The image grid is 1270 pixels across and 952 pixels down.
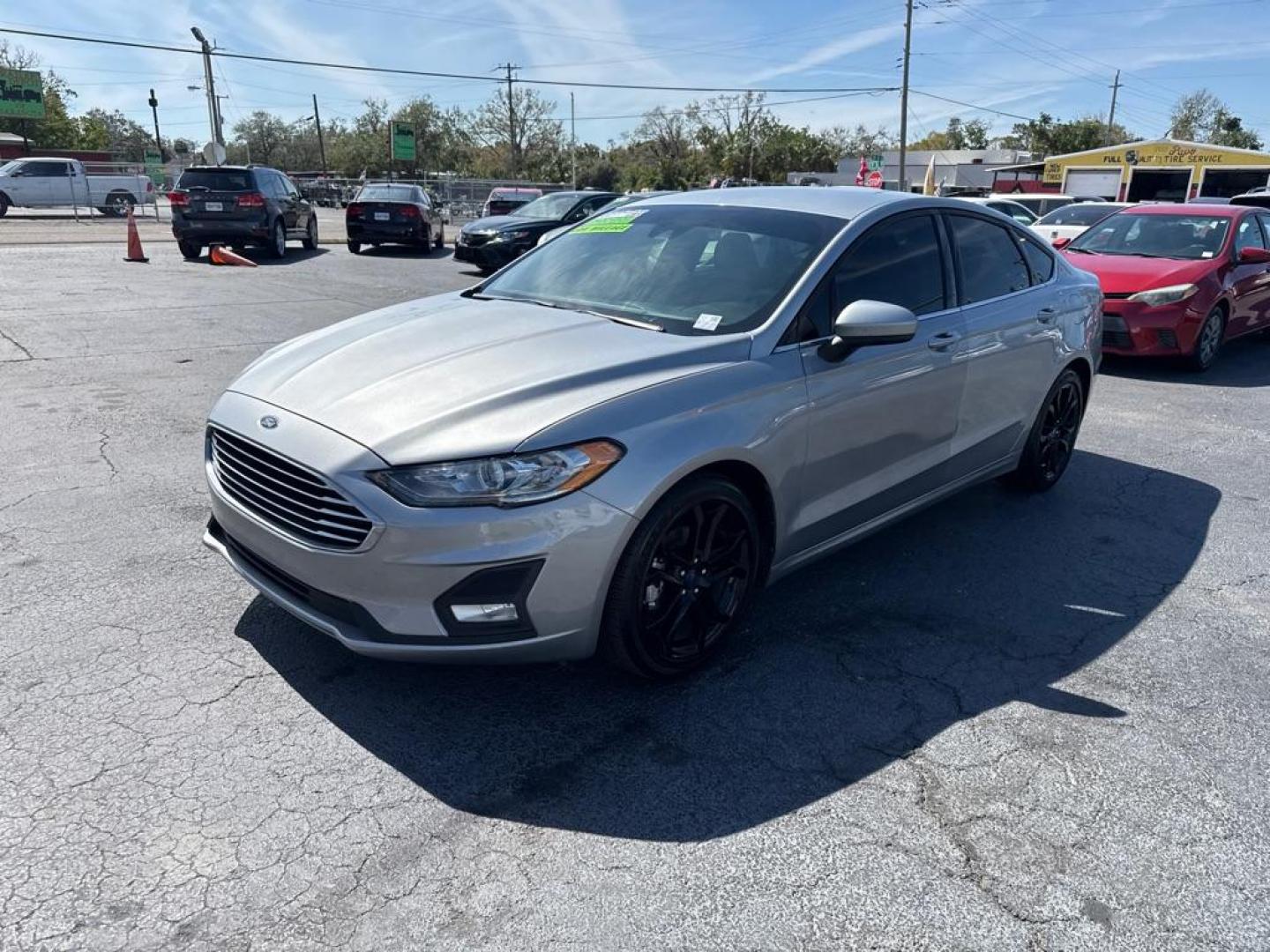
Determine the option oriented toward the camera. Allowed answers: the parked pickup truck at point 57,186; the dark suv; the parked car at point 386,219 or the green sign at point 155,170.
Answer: the green sign

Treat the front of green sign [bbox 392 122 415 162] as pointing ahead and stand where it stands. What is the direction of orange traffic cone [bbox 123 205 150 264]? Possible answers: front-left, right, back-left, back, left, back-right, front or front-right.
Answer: front

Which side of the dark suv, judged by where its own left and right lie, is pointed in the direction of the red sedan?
right

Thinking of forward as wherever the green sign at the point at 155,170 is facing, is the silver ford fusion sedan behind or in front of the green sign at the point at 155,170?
in front

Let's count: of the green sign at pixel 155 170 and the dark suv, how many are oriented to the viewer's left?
0

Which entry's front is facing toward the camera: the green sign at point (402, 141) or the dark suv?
the green sign

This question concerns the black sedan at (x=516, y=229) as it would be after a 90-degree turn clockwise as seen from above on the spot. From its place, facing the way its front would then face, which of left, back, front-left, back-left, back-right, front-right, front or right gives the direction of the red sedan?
back

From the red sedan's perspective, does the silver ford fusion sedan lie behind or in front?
in front

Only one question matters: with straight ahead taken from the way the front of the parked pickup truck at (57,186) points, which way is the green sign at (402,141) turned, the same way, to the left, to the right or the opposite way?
to the left

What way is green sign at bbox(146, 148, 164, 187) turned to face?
toward the camera

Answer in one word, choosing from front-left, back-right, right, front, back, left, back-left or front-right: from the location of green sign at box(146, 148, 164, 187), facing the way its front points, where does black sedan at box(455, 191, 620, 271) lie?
front

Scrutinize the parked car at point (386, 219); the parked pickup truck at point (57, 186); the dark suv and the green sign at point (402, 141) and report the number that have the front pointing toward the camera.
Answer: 1

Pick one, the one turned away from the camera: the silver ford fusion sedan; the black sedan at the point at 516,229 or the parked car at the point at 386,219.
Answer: the parked car

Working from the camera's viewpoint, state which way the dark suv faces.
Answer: facing away from the viewer and to the right of the viewer

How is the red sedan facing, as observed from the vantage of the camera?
facing the viewer and to the left of the viewer

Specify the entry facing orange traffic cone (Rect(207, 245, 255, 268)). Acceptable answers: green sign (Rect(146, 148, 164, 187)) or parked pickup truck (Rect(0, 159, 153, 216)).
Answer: the green sign

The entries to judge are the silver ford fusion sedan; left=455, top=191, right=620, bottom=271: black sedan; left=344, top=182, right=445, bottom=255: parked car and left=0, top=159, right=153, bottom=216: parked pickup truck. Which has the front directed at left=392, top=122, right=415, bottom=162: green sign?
left=344, top=182, right=445, bottom=255: parked car

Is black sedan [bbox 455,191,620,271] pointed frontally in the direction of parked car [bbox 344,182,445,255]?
no

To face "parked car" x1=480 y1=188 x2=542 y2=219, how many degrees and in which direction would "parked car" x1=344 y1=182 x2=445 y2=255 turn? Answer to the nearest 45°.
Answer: approximately 45° to its right
